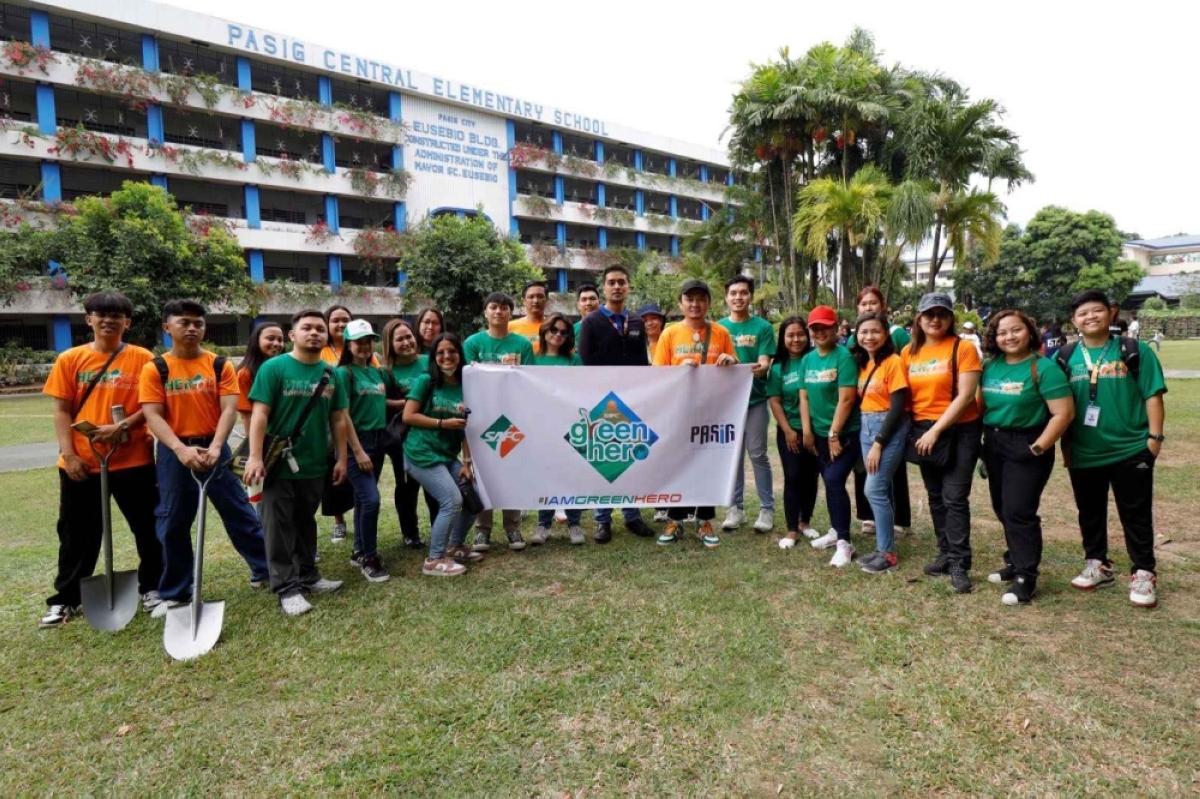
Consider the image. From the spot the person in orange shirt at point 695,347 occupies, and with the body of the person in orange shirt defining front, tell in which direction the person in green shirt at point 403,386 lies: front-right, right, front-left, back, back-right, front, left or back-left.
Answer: right

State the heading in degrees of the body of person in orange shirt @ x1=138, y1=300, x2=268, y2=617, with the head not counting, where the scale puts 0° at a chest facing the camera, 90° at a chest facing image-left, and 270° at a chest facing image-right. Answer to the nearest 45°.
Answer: approximately 0°

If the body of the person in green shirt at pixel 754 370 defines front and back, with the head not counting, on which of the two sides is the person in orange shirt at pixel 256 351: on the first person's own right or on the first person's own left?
on the first person's own right

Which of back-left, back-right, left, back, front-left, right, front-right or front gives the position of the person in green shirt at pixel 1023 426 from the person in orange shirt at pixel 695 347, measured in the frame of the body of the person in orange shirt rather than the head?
front-left
